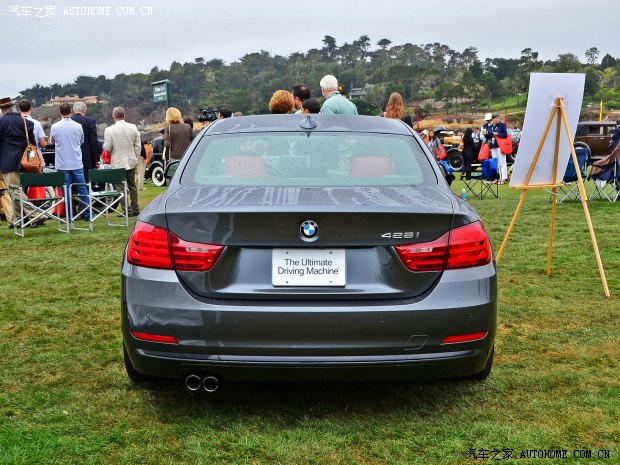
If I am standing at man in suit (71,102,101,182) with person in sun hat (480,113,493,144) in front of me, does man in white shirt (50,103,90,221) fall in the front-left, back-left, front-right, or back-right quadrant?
back-right

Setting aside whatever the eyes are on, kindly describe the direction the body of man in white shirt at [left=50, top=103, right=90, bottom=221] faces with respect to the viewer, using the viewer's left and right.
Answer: facing away from the viewer

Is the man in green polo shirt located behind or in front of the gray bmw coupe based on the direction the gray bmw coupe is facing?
in front

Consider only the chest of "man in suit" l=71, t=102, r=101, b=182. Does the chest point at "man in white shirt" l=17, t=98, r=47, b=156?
no

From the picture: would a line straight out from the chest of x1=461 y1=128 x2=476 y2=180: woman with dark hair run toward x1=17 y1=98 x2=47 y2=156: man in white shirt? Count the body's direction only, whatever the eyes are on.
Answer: no

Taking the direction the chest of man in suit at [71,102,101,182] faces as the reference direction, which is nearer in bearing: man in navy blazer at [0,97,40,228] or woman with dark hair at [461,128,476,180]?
the woman with dark hair

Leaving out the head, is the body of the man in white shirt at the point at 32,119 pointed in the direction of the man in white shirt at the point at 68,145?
no

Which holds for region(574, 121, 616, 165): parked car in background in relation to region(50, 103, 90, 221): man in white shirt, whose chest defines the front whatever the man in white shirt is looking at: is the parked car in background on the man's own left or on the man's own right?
on the man's own right

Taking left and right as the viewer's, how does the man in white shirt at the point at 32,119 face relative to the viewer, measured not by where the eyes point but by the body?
facing away from the viewer

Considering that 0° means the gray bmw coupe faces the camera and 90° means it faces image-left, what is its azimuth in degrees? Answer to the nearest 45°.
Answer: approximately 180°

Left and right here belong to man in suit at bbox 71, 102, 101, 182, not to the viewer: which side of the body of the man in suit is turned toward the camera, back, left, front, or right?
back
